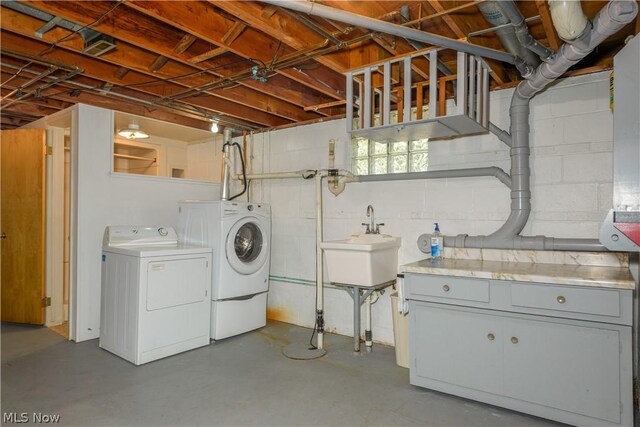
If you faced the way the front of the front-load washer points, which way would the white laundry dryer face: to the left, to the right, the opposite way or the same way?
the same way

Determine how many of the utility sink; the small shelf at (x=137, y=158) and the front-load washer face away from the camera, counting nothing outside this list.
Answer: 0

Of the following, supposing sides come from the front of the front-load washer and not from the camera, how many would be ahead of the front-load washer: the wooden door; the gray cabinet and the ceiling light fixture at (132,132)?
1

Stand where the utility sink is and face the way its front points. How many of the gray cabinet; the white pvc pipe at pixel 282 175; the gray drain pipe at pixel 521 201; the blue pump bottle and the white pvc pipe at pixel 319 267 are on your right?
2

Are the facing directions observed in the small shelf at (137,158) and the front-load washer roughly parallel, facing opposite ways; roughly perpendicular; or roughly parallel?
roughly parallel

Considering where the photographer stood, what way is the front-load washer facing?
facing the viewer and to the right of the viewer

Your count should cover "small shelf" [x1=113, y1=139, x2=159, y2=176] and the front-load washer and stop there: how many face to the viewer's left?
0

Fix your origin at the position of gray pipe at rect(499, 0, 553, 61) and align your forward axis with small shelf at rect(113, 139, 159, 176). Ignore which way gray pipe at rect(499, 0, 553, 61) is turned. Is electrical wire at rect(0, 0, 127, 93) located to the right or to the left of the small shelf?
left

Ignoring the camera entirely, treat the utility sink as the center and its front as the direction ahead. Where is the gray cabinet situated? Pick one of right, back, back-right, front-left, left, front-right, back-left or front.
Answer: left

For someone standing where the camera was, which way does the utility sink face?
facing the viewer and to the left of the viewer

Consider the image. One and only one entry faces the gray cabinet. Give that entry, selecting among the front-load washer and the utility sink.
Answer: the front-load washer

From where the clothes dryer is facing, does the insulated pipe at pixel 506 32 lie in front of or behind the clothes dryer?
in front
